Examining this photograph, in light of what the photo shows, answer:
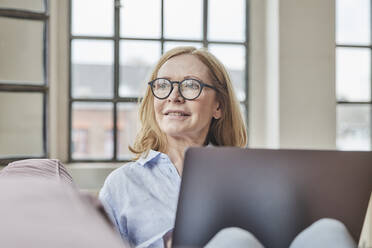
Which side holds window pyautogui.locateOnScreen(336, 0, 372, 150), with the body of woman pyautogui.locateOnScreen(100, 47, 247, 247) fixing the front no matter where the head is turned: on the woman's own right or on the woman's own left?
on the woman's own left

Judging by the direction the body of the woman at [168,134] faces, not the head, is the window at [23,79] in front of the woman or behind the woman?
behind

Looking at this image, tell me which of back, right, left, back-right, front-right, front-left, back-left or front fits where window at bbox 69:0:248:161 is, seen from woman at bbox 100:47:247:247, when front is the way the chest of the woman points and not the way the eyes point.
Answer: back-left

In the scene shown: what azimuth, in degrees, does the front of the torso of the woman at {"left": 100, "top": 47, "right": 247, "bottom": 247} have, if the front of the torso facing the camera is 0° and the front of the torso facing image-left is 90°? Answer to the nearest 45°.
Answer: approximately 315°

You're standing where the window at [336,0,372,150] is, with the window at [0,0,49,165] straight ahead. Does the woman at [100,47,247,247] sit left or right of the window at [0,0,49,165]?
left
